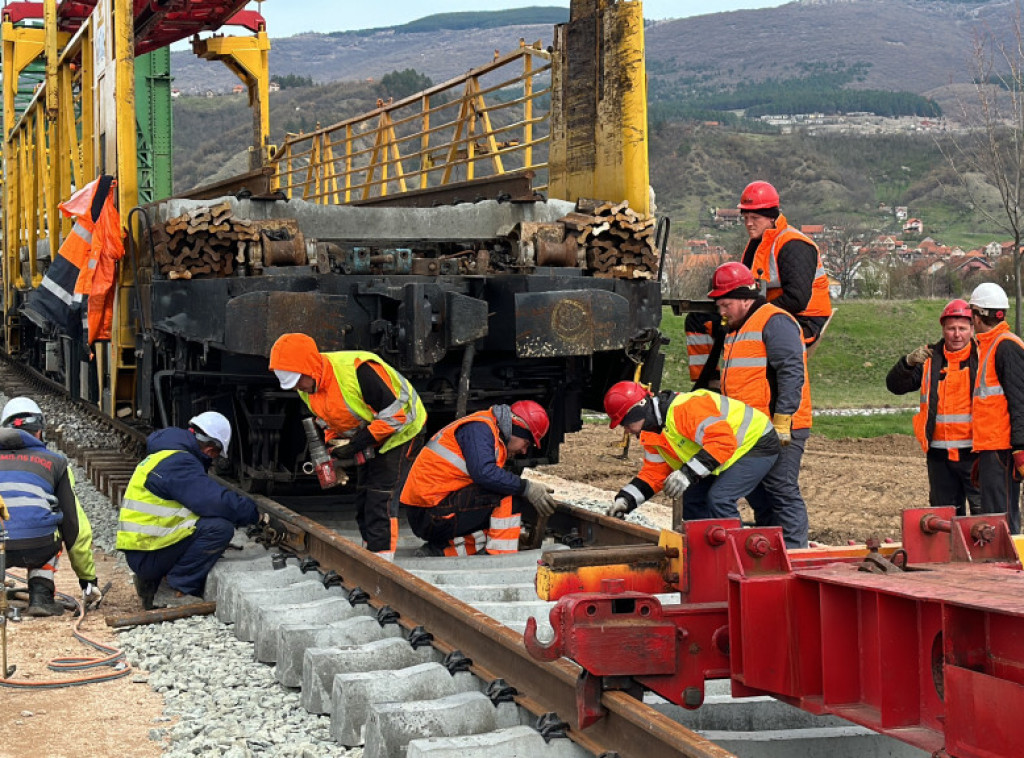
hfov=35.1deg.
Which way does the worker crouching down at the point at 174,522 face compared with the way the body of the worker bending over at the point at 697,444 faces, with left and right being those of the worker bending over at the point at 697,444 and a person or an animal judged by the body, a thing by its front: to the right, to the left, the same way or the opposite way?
the opposite way

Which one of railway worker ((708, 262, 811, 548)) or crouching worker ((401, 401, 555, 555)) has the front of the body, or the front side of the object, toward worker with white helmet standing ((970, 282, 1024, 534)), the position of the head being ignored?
the crouching worker

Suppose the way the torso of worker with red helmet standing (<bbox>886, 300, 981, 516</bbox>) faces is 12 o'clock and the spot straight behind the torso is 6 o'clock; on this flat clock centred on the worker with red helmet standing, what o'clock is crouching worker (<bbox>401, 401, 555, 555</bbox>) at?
The crouching worker is roughly at 2 o'clock from the worker with red helmet standing.

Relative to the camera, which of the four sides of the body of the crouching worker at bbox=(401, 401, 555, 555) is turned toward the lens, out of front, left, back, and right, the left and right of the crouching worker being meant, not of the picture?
right

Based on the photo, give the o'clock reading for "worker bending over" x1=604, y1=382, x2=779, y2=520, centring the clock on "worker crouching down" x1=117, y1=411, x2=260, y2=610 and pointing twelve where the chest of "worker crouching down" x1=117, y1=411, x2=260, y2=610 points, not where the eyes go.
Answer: "worker bending over" x1=604, y1=382, x2=779, y2=520 is roughly at 1 o'clock from "worker crouching down" x1=117, y1=411, x2=260, y2=610.

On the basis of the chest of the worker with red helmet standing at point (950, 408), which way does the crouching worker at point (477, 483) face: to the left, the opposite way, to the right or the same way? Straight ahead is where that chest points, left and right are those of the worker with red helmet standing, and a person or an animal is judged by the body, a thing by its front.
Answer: to the left

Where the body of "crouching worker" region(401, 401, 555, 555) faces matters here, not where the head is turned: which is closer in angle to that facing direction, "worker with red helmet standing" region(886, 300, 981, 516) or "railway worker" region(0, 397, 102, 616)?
the worker with red helmet standing

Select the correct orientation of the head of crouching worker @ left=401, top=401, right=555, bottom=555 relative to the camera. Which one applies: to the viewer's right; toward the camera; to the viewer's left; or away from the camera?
to the viewer's right

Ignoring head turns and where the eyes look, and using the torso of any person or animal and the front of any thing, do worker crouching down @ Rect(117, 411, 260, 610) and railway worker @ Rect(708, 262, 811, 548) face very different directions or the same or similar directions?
very different directions
